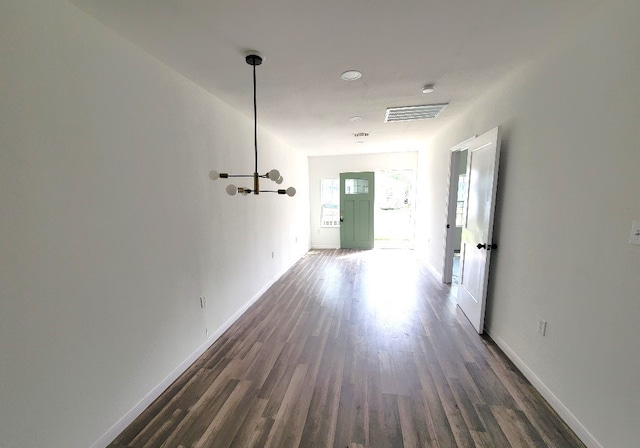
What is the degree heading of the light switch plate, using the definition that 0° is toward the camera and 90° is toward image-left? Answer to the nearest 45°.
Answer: approximately 45°

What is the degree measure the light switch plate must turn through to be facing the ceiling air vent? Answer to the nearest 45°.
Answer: approximately 90° to its right

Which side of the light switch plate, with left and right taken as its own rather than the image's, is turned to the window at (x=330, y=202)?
right

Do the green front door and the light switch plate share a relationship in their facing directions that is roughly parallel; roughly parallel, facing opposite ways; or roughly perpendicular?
roughly perpendicular

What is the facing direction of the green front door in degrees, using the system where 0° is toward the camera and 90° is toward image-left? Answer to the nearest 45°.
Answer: approximately 0°

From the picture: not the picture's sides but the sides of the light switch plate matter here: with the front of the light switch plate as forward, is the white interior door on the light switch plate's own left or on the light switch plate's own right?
on the light switch plate's own right

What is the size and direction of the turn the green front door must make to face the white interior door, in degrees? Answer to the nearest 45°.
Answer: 0° — it already faces it

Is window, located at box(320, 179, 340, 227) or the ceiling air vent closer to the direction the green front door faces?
the ceiling air vent

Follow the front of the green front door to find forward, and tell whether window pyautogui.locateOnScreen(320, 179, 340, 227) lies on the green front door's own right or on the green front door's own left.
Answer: on the green front door's own right
